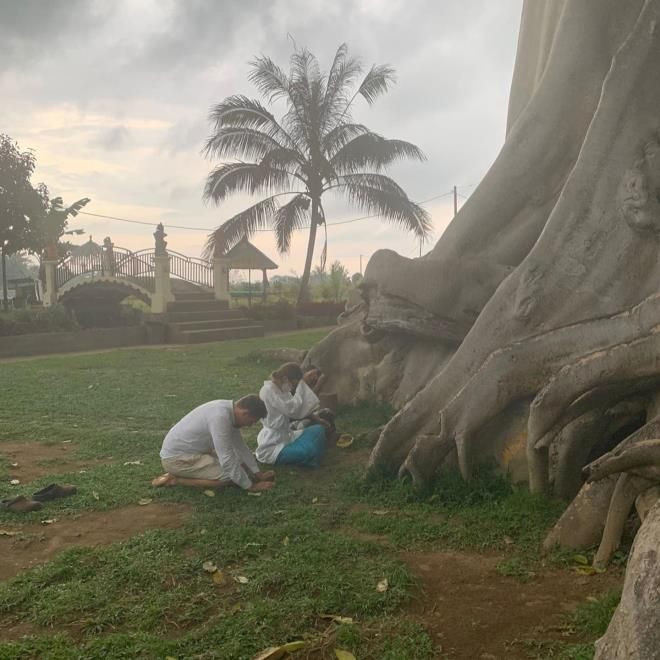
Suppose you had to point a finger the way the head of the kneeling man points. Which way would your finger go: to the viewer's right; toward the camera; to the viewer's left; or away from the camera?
to the viewer's right

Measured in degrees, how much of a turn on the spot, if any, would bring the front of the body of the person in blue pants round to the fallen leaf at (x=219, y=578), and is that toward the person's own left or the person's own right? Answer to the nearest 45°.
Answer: approximately 90° to the person's own right

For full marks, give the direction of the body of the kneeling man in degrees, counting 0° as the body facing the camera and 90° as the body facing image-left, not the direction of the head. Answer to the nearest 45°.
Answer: approximately 270°

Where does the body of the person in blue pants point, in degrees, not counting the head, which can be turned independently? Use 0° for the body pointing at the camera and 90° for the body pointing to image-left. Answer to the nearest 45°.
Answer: approximately 270°

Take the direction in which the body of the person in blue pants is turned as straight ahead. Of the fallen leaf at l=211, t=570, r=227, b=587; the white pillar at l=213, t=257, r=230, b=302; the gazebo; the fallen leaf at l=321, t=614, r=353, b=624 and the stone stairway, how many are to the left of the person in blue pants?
3

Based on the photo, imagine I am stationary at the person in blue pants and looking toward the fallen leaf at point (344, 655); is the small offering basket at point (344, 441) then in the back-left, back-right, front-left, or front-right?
back-left

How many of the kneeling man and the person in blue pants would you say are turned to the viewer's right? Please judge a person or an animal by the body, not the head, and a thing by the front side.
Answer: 2

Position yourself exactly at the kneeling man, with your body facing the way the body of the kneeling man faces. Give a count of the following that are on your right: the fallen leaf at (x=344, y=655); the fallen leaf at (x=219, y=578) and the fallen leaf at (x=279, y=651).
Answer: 3

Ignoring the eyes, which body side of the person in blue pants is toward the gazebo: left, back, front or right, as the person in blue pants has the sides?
left

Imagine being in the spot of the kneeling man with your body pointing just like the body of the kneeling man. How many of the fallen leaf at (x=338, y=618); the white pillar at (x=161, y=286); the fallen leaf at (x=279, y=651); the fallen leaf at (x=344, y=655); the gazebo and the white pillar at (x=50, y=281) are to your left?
3

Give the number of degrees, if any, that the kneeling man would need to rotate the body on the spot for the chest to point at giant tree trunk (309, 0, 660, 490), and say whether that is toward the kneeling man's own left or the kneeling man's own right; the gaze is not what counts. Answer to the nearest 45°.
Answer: approximately 45° to the kneeling man's own right

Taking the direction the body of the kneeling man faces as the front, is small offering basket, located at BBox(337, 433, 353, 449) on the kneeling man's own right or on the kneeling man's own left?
on the kneeling man's own left
